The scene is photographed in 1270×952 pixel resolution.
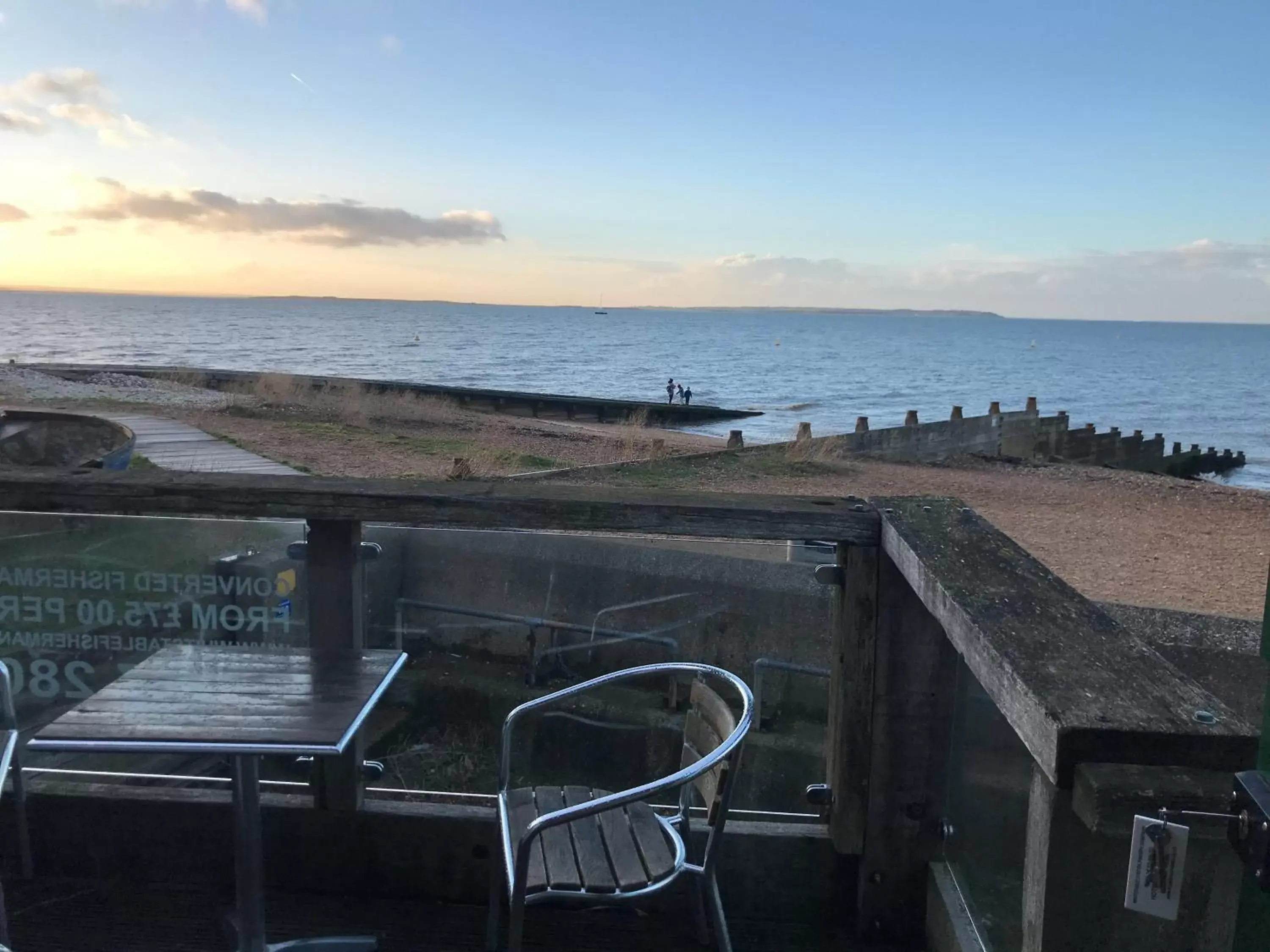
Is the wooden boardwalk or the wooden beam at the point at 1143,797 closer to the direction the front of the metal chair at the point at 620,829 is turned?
the wooden boardwalk

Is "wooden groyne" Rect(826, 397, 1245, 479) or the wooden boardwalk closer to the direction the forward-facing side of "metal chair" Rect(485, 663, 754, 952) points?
the wooden boardwalk

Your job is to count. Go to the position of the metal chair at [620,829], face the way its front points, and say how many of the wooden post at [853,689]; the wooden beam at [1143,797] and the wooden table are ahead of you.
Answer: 1

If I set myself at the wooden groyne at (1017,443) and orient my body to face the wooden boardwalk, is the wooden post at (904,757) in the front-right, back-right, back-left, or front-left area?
front-left

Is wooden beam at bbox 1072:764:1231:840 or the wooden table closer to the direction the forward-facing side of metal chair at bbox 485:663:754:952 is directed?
the wooden table

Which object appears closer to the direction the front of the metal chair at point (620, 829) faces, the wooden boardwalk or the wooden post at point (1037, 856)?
the wooden boardwalk

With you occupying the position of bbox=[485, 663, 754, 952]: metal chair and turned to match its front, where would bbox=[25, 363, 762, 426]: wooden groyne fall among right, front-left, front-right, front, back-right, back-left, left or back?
right

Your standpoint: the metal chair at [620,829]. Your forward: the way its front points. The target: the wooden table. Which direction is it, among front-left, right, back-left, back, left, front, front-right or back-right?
front

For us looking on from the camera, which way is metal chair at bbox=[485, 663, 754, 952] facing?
facing to the left of the viewer

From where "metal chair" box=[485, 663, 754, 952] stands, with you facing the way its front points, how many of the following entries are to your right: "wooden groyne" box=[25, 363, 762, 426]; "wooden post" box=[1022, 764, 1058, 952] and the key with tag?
1

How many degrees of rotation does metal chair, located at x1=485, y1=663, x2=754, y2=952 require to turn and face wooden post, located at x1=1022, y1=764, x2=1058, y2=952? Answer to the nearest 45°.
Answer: approximately 135° to its left

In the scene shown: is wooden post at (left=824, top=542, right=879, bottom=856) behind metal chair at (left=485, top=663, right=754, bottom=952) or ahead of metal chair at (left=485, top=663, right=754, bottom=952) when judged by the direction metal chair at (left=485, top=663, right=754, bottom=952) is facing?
behind

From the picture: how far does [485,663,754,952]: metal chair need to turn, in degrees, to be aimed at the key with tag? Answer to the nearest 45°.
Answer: approximately 135° to its left

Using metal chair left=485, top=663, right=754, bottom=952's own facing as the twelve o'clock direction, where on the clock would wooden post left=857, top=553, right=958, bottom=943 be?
The wooden post is roughly at 5 o'clock from the metal chair.

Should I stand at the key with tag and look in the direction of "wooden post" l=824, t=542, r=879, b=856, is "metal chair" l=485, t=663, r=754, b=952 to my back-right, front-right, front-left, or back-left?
front-left
